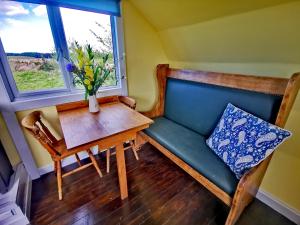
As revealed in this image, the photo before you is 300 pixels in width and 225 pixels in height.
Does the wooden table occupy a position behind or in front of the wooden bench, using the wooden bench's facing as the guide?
in front

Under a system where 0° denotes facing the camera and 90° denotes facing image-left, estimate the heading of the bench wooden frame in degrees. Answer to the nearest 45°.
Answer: approximately 45°

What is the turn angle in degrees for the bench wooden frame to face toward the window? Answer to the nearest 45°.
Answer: approximately 45° to its right

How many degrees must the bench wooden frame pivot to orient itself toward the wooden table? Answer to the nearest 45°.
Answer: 0° — it already faces it

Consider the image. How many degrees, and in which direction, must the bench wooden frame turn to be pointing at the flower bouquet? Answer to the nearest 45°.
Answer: approximately 45° to its right

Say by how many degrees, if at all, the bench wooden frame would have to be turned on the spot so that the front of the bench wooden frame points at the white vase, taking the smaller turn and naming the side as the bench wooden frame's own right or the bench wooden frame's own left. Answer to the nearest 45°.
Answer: approximately 45° to the bench wooden frame's own right
